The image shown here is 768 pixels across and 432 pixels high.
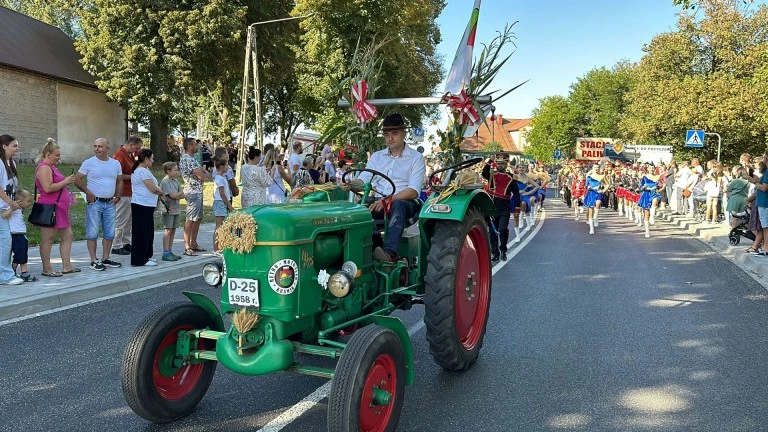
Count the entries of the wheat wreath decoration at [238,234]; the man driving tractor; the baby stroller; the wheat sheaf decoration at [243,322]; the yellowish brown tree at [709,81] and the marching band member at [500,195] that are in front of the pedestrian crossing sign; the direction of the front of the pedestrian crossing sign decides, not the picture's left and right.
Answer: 5

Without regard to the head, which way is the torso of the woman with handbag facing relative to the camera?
to the viewer's right

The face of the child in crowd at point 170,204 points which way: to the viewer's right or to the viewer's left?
to the viewer's right

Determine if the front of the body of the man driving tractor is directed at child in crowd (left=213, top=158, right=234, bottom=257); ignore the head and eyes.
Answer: no

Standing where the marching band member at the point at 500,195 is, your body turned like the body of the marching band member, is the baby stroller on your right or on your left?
on your left

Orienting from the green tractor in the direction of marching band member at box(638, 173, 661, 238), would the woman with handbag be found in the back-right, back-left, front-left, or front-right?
front-left

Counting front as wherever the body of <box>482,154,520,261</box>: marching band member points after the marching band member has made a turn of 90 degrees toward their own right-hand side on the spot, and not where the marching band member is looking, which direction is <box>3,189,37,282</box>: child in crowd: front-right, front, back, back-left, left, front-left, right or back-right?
front-left

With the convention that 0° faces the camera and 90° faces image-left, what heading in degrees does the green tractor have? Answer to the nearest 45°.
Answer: approximately 45°

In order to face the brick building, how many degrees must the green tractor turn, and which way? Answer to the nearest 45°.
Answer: approximately 90° to its right

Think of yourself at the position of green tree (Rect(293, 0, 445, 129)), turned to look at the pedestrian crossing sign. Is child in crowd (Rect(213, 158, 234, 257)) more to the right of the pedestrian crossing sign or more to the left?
right

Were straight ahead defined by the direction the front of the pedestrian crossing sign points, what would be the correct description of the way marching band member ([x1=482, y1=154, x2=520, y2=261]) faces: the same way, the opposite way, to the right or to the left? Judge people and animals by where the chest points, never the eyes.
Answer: the same way

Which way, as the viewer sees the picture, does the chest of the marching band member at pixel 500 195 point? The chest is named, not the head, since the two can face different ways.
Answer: toward the camera

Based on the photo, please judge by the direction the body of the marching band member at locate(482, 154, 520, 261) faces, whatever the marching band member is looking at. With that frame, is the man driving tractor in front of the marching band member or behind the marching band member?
in front

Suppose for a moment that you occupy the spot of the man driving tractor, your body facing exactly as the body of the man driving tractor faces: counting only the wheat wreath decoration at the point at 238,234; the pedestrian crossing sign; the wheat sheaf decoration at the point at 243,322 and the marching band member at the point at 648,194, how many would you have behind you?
2

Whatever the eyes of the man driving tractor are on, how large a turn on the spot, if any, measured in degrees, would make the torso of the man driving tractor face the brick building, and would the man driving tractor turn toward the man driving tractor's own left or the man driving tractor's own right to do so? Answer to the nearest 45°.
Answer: approximately 90° to the man driving tractor's own right

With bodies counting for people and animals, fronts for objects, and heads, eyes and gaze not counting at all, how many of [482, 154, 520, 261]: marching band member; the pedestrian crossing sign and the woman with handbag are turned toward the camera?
2

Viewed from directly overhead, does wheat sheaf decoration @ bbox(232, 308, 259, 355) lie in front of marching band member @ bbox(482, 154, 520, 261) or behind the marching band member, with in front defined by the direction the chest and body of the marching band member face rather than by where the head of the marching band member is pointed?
in front

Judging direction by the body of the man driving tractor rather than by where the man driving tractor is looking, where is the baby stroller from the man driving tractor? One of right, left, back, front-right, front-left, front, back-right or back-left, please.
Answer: back

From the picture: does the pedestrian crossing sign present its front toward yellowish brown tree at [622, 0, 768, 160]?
no
